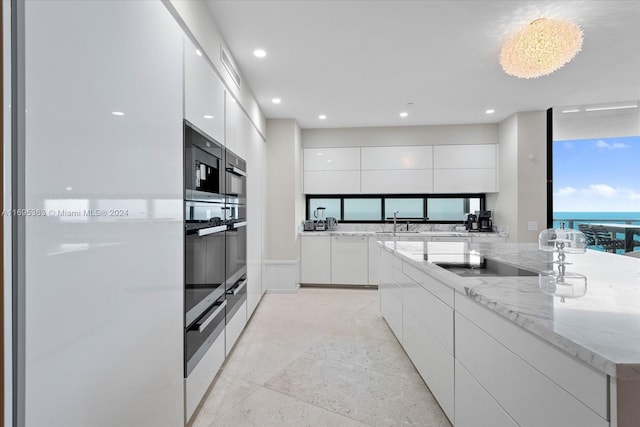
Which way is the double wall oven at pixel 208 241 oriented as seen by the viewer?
to the viewer's right

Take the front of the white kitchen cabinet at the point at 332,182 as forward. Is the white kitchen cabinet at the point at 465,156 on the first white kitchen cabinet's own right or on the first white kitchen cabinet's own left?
on the first white kitchen cabinet's own left

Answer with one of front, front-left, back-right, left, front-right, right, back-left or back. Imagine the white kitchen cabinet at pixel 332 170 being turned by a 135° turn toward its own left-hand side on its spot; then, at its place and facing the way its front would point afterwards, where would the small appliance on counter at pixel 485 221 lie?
front-right

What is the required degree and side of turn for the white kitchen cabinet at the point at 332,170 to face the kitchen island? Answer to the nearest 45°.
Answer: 0° — it already faces it

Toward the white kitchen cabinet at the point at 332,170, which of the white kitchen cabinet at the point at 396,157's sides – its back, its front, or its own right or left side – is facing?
right

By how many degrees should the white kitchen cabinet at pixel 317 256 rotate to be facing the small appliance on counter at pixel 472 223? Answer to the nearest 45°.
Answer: approximately 90° to its left

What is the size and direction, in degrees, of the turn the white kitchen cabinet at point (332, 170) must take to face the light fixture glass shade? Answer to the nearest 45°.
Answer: approximately 45° to its left

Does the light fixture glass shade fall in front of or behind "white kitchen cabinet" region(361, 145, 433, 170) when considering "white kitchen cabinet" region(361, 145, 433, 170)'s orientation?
in front

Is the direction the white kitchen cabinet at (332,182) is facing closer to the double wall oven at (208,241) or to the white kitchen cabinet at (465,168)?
the double wall oven
